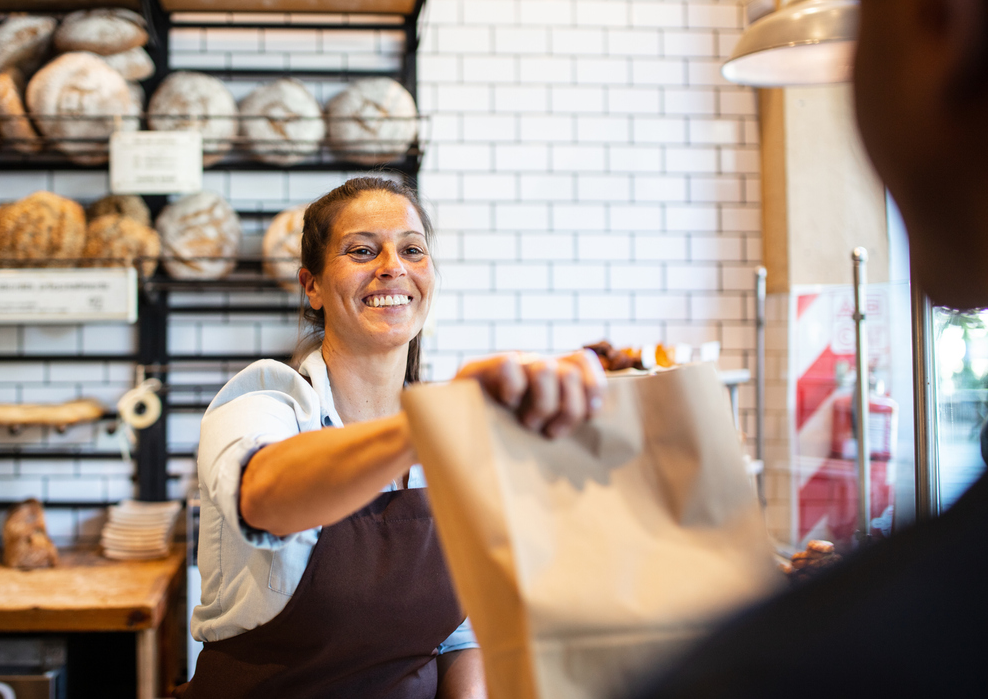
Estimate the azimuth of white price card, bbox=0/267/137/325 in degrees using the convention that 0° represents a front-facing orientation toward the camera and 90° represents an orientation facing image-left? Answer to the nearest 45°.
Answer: approximately 0°

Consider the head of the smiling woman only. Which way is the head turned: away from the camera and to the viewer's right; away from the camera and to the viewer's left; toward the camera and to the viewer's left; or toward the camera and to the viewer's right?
toward the camera and to the viewer's right

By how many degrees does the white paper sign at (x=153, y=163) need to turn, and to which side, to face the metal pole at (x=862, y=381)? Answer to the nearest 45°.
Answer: approximately 45° to its left

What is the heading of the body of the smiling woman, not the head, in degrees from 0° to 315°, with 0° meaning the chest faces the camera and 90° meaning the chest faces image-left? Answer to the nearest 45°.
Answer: approximately 315°

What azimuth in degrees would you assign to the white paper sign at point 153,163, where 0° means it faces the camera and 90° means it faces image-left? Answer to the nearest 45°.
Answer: approximately 0°
